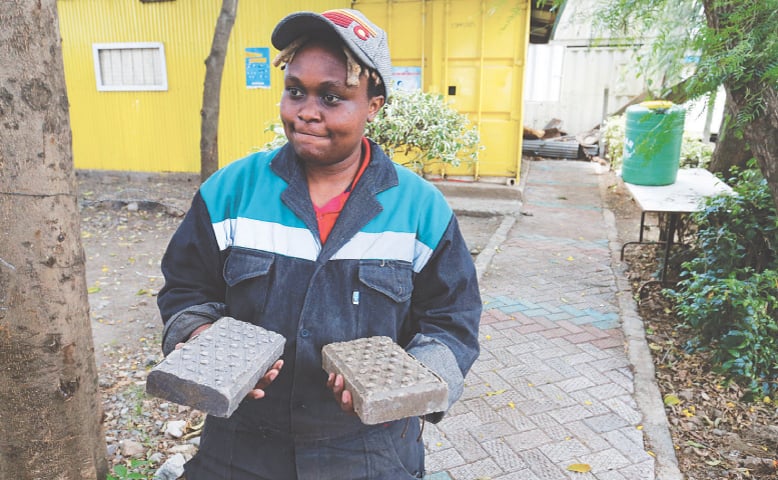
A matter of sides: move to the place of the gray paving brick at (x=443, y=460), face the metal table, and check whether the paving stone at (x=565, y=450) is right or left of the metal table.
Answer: right

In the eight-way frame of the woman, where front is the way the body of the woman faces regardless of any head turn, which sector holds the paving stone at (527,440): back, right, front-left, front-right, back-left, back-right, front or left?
back-left

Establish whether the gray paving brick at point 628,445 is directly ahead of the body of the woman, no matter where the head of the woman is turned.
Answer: no

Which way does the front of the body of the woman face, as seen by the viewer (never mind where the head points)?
toward the camera

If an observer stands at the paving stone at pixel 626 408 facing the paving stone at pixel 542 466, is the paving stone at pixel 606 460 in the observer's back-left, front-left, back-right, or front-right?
front-left

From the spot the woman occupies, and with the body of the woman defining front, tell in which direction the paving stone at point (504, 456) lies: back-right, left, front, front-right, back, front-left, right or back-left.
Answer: back-left

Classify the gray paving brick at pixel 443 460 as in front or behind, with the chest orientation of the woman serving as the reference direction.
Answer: behind

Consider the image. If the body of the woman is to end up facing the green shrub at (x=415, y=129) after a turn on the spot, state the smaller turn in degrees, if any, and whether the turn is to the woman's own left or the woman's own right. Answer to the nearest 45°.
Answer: approximately 180°

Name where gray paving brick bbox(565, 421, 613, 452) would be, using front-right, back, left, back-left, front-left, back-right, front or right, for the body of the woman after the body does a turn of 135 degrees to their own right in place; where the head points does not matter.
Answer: right

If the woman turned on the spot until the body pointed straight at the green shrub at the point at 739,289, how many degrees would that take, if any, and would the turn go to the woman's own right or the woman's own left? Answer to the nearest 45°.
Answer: approximately 135° to the woman's own left

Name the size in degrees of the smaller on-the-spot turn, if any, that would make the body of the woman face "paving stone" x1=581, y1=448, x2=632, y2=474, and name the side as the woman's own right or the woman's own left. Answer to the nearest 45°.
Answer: approximately 135° to the woman's own left

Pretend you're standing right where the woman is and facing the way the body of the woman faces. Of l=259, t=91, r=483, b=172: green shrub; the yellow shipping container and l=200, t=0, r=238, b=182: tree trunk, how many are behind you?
3

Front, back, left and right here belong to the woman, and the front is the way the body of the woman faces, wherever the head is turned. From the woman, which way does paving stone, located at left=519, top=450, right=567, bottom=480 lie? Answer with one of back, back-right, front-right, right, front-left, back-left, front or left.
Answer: back-left

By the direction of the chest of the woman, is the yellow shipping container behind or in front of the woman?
behind

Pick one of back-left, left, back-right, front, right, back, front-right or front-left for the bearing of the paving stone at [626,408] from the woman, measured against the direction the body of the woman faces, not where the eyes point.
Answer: back-left

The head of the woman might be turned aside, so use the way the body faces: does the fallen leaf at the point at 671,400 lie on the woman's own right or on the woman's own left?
on the woman's own left
